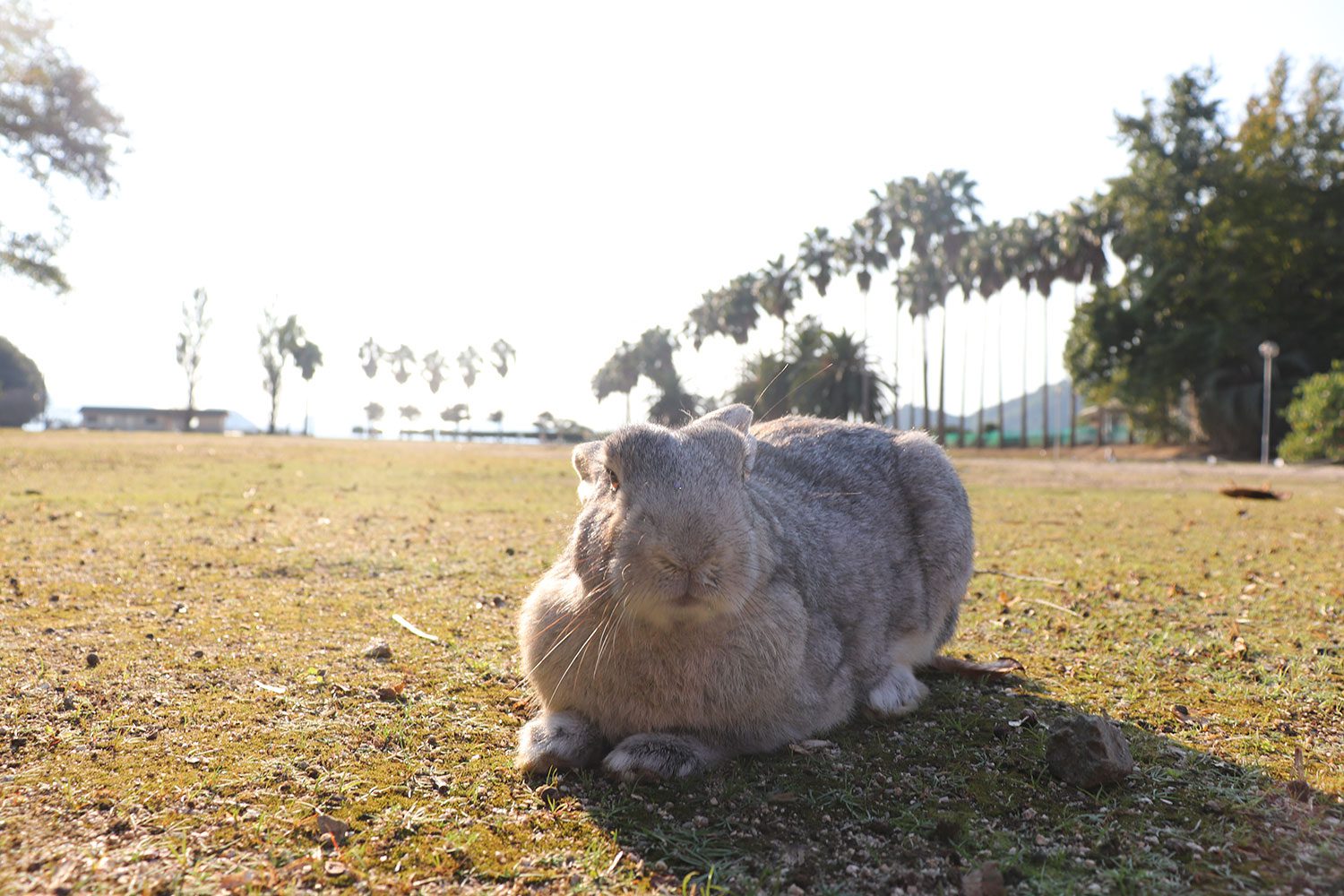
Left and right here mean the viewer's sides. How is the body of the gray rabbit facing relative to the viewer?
facing the viewer and to the left of the viewer

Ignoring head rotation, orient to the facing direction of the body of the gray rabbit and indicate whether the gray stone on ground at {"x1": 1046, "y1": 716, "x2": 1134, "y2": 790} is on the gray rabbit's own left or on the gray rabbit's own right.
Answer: on the gray rabbit's own left

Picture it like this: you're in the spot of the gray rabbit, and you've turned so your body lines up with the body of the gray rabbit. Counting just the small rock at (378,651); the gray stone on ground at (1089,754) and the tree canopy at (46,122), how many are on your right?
2

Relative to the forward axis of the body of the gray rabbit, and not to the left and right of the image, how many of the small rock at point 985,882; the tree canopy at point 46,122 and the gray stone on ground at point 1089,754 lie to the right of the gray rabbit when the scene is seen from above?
1

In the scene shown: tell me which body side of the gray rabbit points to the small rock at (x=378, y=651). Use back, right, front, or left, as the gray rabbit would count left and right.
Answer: right

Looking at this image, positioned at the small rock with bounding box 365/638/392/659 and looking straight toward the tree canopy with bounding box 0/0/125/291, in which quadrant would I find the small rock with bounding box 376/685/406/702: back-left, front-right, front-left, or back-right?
back-left

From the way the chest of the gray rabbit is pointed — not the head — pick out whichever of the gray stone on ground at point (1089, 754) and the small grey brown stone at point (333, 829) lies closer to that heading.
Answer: the small grey brown stone

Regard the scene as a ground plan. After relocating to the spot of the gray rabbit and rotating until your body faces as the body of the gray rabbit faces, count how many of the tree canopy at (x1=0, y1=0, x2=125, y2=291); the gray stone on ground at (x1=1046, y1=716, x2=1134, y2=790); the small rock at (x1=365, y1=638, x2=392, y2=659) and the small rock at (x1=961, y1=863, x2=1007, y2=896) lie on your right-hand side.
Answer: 2

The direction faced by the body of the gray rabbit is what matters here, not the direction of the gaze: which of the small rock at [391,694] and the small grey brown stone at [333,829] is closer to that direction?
the small grey brown stone

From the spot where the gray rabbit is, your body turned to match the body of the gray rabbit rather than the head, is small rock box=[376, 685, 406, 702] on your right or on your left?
on your right

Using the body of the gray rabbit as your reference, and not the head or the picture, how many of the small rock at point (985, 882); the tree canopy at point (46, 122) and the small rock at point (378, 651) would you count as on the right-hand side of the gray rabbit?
2

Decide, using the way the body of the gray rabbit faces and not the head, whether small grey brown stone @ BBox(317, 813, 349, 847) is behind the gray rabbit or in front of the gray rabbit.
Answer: in front

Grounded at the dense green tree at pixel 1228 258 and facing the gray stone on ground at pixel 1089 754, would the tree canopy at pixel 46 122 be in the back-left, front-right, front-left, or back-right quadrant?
front-right

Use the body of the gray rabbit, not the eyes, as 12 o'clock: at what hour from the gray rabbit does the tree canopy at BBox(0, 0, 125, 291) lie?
The tree canopy is roughly at 3 o'clock from the gray rabbit.

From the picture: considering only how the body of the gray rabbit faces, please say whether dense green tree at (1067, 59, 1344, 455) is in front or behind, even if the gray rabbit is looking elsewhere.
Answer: behind

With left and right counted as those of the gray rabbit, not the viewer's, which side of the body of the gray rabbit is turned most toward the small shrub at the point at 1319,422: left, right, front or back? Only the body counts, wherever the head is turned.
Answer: back

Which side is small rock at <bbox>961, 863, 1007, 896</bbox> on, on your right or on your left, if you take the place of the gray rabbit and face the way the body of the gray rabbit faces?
on your left
